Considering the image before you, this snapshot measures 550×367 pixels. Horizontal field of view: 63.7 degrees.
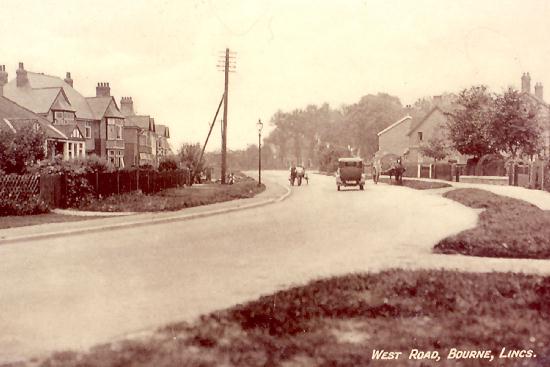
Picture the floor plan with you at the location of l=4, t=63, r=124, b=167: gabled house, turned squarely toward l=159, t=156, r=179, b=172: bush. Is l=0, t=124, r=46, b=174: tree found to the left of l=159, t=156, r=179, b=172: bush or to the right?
right

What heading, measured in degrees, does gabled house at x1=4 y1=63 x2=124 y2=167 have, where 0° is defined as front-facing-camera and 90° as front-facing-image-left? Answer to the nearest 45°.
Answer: approximately 315°

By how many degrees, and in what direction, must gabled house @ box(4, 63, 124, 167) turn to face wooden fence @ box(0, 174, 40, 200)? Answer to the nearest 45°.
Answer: approximately 45° to its right
